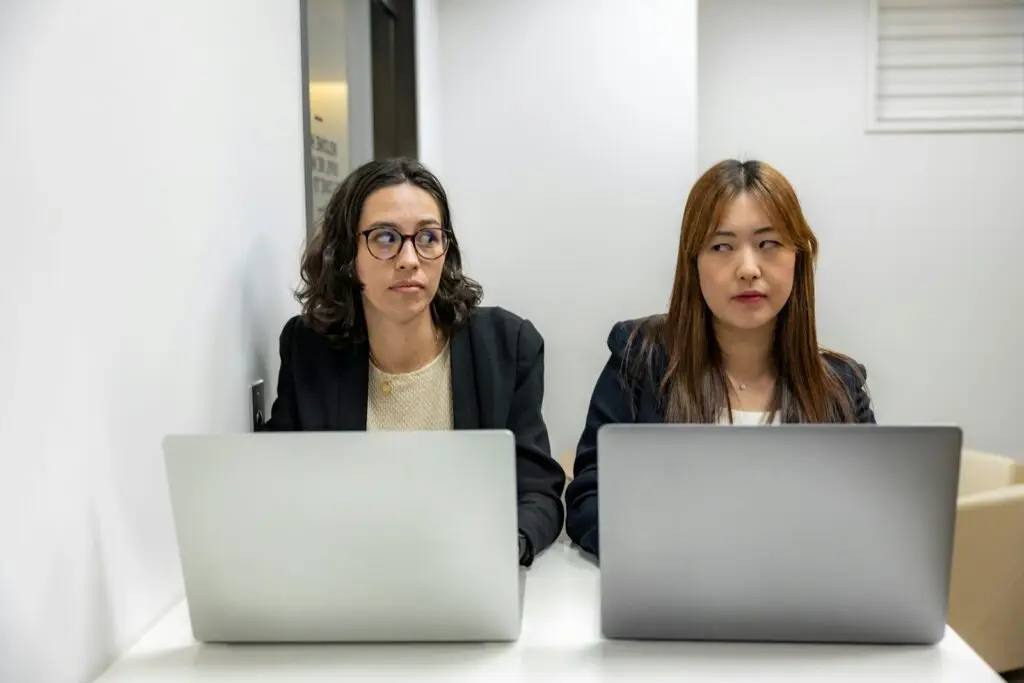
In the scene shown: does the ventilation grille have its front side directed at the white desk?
yes

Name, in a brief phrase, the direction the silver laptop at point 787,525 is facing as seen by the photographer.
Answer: facing away from the viewer

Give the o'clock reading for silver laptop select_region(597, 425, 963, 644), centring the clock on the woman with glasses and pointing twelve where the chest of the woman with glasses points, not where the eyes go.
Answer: The silver laptop is roughly at 11 o'clock from the woman with glasses.

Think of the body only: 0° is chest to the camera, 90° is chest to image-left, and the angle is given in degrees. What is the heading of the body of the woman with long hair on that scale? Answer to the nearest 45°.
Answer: approximately 0°

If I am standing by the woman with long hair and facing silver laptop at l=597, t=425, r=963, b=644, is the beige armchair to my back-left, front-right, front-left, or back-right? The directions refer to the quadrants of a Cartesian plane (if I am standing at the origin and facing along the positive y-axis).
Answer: back-left

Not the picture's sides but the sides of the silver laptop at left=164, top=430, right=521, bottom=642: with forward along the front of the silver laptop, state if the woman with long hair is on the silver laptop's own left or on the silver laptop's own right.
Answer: on the silver laptop's own right

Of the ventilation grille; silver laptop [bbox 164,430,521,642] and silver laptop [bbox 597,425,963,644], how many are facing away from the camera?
2

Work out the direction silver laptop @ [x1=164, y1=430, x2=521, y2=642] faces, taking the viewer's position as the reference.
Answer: facing away from the viewer
